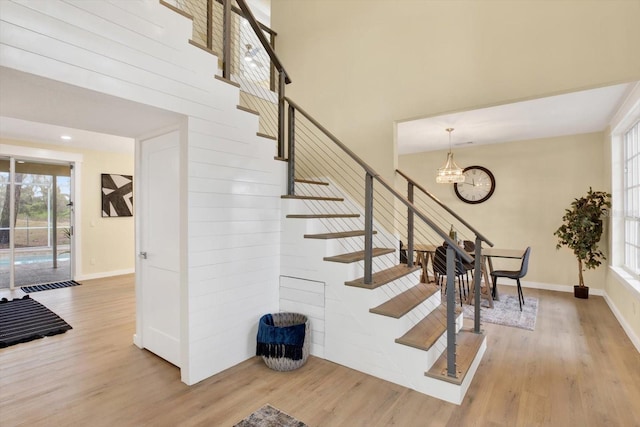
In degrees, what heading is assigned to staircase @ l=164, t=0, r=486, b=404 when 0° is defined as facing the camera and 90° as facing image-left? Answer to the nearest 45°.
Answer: approximately 315°

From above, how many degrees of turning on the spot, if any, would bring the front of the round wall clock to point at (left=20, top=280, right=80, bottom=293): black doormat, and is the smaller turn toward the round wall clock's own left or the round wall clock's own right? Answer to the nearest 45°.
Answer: approximately 45° to the round wall clock's own right

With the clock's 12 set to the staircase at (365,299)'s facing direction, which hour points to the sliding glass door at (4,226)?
The sliding glass door is roughly at 5 o'clock from the staircase.

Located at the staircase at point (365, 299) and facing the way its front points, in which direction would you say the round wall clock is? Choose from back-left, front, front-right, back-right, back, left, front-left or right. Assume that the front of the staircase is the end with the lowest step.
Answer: left

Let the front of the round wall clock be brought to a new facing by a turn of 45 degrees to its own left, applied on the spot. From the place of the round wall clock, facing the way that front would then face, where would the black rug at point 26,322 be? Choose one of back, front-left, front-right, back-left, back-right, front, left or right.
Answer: right

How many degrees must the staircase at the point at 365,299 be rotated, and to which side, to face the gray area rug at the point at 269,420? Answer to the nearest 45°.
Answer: approximately 90° to its right

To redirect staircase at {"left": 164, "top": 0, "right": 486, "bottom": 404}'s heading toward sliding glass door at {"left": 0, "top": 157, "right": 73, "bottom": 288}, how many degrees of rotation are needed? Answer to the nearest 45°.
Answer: approximately 180°

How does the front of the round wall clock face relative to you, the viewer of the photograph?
facing the viewer

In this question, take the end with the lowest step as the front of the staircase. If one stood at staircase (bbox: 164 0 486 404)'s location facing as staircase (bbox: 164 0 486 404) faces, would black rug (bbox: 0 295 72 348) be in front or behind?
behind

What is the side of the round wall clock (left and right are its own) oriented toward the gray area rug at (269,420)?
front

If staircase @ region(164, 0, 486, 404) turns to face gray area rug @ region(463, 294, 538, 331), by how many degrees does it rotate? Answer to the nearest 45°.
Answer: approximately 90° to its left

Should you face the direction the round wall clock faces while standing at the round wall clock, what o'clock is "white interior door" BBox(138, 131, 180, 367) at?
The white interior door is roughly at 1 o'clock from the round wall clock.

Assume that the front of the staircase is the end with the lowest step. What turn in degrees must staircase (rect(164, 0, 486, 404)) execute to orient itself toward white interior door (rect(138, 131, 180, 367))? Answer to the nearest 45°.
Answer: approximately 135° to its right

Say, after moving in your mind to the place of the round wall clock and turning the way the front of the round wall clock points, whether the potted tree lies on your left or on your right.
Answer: on your left

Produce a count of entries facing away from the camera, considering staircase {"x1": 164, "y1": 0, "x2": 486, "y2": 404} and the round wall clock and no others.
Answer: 0

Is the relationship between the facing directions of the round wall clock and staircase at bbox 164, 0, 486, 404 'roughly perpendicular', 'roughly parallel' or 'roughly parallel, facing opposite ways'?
roughly perpendicular

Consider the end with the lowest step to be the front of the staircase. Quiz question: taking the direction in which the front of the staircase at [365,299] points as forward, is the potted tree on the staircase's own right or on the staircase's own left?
on the staircase's own left
